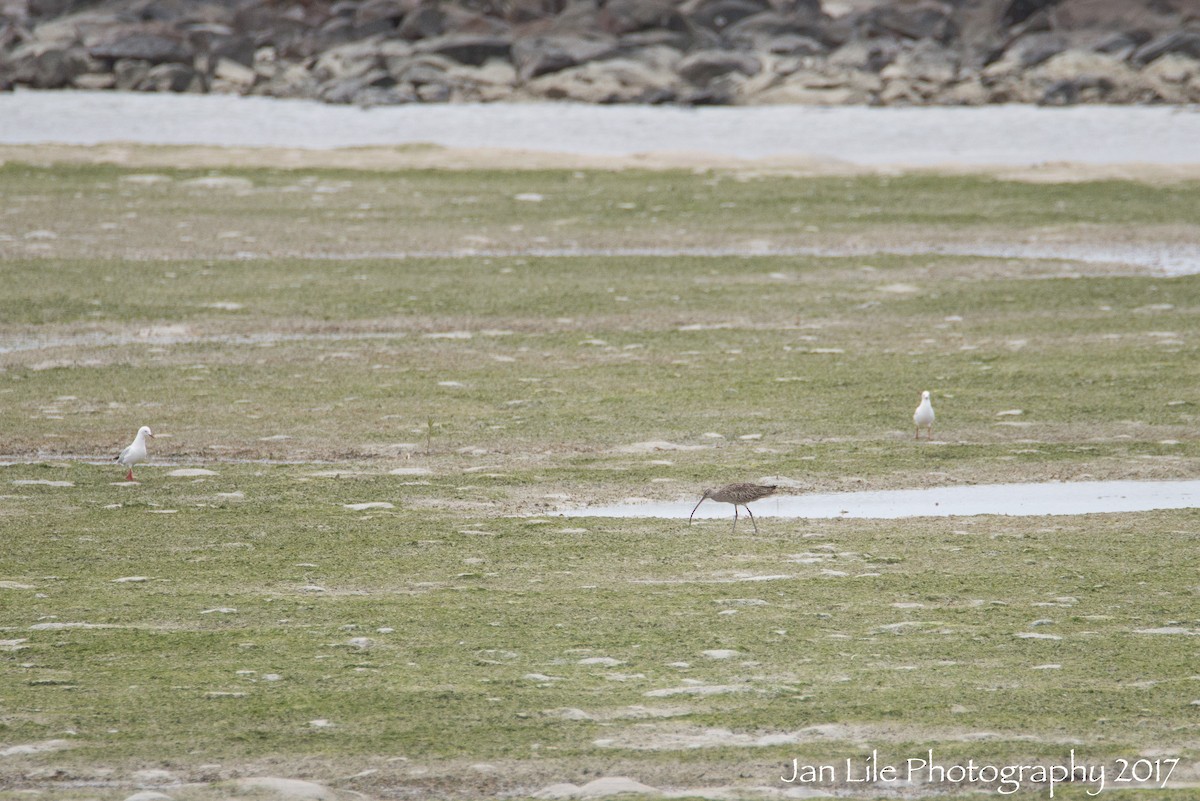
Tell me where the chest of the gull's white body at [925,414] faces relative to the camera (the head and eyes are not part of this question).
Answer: toward the camera

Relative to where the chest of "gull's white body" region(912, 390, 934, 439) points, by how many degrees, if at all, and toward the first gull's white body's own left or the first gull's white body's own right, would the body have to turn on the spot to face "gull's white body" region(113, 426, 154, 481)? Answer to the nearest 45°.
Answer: approximately 90° to the first gull's white body's own right
